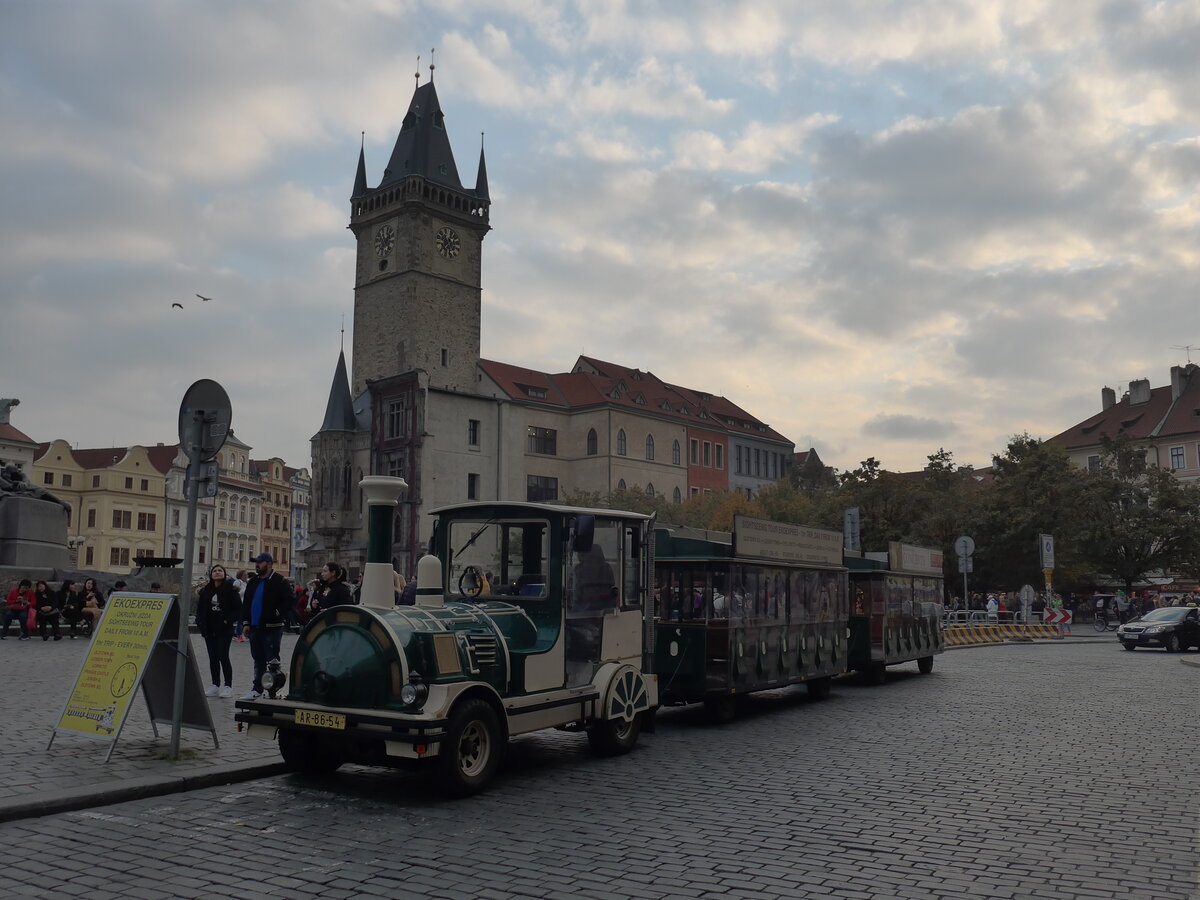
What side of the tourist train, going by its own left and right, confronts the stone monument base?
right

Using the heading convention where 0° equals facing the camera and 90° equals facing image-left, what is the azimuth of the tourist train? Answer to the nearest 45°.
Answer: approximately 45°

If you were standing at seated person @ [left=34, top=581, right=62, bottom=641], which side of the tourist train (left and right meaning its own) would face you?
right

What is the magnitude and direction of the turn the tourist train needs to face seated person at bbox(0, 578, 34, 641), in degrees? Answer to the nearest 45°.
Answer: approximately 90° to its right

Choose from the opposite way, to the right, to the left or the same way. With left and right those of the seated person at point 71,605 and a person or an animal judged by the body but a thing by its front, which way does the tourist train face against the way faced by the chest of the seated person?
to the right

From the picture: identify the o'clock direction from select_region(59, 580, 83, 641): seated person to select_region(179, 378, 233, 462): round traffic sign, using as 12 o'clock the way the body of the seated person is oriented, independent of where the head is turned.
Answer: The round traffic sign is roughly at 12 o'clock from the seated person.

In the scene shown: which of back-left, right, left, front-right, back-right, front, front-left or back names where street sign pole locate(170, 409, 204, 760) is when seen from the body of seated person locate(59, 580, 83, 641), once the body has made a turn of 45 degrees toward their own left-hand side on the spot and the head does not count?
front-right

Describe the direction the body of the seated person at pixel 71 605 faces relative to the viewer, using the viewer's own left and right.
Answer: facing the viewer

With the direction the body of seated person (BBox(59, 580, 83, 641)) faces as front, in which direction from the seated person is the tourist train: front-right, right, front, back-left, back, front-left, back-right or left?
front

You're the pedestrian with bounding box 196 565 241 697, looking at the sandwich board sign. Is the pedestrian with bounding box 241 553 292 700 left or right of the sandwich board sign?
left

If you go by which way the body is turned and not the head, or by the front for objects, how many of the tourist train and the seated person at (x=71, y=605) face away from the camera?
0
